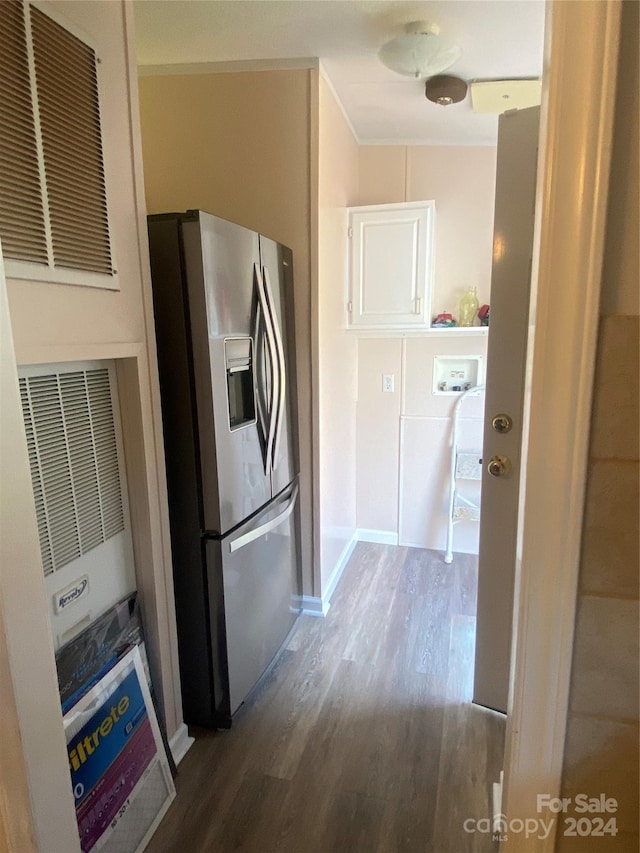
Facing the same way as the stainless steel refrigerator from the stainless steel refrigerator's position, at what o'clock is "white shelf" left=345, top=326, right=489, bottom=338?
The white shelf is roughly at 9 o'clock from the stainless steel refrigerator.

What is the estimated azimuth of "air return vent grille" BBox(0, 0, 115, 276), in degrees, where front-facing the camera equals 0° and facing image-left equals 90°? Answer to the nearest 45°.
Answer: approximately 315°

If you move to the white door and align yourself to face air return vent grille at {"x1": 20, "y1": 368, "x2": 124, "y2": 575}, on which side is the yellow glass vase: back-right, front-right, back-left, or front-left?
back-right

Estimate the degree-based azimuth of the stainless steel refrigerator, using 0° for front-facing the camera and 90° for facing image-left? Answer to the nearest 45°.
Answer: approximately 315°

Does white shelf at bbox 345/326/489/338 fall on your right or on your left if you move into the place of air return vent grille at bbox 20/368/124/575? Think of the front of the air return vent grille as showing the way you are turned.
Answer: on your left
